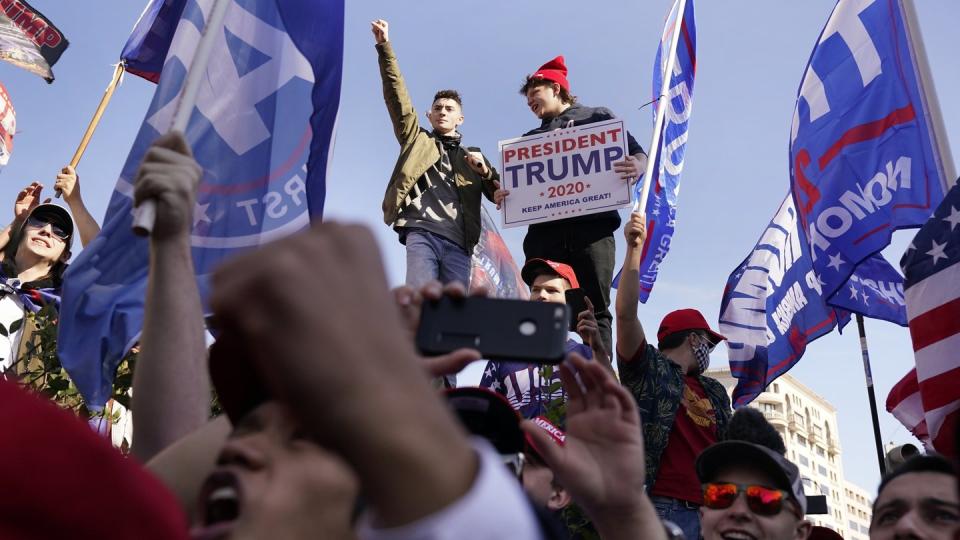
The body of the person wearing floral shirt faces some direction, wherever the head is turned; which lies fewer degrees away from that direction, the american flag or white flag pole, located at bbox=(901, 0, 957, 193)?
the american flag

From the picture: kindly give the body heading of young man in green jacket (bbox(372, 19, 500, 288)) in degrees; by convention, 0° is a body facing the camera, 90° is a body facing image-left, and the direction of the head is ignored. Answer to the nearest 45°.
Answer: approximately 0°

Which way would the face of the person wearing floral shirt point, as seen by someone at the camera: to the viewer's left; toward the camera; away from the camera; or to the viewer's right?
to the viewer's right

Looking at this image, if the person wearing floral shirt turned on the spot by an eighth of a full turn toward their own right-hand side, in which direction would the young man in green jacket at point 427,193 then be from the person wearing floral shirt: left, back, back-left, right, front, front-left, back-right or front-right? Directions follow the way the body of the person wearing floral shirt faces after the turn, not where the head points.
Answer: back-right

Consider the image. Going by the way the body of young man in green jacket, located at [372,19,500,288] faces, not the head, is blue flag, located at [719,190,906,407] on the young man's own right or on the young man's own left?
on the young man's own left

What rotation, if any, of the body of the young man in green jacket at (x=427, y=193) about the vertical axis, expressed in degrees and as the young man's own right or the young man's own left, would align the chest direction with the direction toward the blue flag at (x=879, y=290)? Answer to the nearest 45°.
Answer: approximately 90° to the young man's own left

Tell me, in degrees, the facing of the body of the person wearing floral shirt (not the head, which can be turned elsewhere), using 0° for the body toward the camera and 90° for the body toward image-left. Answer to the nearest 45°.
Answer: approximately 315°

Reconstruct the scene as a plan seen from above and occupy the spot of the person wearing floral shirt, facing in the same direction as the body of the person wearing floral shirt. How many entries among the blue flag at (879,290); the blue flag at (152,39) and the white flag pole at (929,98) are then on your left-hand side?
2

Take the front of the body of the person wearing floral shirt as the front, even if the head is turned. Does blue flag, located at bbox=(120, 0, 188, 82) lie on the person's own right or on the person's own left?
on the person's own right

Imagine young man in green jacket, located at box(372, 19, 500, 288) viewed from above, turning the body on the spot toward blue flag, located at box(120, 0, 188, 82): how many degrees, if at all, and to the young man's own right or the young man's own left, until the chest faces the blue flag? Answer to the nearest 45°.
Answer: approximately 45° to the young man's own right

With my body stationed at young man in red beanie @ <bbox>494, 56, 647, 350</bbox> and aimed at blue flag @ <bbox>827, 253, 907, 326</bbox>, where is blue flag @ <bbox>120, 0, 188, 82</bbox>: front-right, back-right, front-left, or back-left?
back-right
